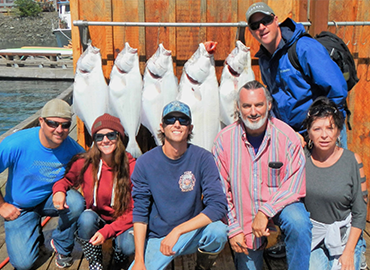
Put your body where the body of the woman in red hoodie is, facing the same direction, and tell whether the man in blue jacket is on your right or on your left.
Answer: on your left

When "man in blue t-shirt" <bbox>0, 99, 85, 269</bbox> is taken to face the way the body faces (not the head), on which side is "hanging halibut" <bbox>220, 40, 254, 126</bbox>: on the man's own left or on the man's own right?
on the man's own left

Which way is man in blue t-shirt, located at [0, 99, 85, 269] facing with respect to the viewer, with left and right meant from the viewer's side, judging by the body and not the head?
facing the viewer and to the right of the viewer

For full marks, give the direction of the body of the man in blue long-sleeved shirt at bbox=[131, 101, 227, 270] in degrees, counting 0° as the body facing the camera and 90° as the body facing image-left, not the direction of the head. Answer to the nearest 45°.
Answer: approximately 0°

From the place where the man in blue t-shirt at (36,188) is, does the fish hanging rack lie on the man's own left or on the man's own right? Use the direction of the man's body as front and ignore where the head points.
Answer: on the man's own left

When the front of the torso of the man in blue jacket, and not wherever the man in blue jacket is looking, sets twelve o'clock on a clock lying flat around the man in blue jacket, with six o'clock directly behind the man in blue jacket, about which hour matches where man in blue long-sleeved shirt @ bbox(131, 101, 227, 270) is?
The man in blue long-sleeved shirt is roughly at 12 o'clock from the man in blue jacket.
